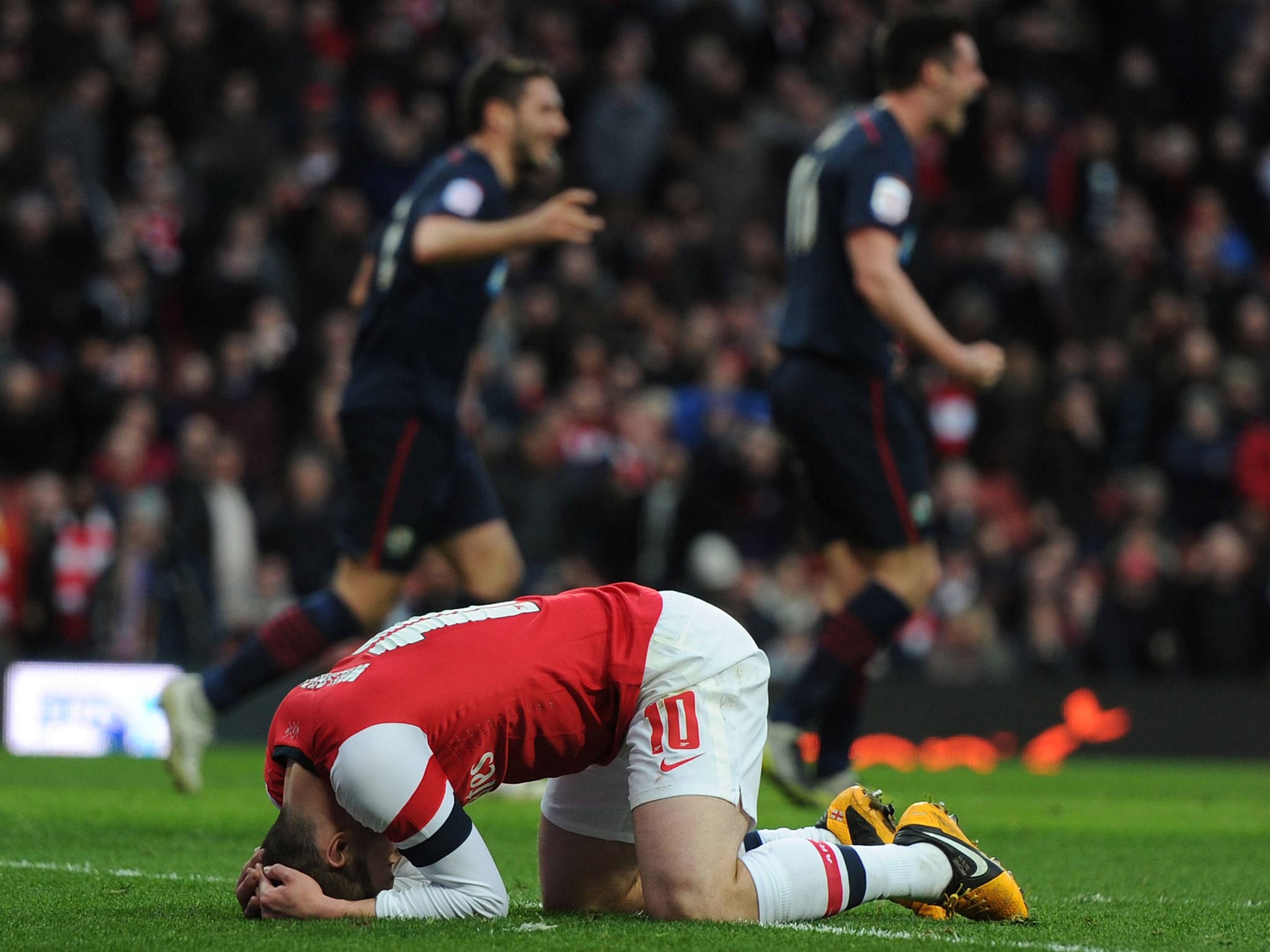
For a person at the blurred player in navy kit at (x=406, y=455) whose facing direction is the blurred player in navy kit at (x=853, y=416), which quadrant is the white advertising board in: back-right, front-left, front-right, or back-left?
back-left

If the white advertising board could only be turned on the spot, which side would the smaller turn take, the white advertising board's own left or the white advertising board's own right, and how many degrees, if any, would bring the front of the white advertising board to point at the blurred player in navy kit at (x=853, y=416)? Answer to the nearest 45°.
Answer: approximately 45° to the white advertising board's own left

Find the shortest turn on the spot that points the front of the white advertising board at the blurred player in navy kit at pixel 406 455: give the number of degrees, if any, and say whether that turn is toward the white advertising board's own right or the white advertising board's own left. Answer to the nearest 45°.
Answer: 0° — it already faces them

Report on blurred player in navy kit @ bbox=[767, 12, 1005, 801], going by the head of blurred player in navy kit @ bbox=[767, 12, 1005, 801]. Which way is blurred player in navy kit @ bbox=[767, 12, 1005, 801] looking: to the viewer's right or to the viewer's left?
to the viewer's right

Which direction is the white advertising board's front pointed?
toward the camera

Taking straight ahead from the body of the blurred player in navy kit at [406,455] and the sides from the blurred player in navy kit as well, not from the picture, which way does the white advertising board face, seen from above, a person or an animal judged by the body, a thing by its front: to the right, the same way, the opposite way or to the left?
to the right

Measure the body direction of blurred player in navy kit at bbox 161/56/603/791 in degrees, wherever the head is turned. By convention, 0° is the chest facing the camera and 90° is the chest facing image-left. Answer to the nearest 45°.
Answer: approximately 270°

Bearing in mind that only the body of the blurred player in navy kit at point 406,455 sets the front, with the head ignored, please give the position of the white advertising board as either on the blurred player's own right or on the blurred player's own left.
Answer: on the blurred player's own left

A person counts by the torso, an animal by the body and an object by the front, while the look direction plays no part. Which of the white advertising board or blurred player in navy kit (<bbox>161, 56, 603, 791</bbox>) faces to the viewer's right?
the blurred player in navy kit

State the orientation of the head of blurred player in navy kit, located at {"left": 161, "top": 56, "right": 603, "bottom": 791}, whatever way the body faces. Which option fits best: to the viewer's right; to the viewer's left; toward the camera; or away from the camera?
to the viewer's right

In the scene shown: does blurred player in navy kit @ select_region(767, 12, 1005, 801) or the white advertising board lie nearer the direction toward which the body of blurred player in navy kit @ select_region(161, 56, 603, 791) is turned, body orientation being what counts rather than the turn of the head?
the blurred player in navy kit

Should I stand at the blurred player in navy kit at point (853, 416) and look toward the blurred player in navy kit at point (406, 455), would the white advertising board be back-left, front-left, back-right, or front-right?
front-right

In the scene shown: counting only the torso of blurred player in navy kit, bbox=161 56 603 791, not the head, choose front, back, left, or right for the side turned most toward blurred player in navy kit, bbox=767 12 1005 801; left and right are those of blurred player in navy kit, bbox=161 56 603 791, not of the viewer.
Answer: front

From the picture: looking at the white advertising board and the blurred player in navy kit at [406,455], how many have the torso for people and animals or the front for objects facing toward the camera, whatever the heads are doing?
1
